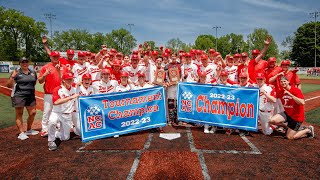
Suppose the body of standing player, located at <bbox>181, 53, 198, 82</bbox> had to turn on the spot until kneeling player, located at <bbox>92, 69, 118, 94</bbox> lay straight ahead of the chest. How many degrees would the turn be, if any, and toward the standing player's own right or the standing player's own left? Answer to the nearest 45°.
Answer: approximately 45° to the standing player's own right

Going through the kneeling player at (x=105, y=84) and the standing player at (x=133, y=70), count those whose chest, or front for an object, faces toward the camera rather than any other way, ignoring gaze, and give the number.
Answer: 2

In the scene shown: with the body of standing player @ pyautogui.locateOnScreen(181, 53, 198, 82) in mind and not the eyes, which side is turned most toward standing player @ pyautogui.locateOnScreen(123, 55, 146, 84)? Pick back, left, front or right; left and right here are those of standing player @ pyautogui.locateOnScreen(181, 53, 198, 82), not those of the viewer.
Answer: right

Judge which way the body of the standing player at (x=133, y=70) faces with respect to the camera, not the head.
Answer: toward the camera

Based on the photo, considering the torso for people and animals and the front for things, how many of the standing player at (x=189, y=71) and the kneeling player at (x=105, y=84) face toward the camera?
2

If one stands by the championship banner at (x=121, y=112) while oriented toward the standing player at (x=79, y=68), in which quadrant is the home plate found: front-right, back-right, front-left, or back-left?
back-right

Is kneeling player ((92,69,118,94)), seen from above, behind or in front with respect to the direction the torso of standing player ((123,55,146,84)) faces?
in front

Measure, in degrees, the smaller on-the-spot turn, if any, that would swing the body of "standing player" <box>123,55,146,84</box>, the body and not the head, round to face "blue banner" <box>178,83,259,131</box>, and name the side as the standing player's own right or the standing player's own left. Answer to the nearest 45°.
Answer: approximately 45° to the standing player's own left

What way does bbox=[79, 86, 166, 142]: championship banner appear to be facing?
toward the camera

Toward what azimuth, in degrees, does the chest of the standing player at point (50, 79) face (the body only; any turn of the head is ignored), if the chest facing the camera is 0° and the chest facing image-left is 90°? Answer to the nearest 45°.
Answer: approximately 0°

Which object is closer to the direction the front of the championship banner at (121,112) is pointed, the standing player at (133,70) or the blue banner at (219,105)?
the blue banner

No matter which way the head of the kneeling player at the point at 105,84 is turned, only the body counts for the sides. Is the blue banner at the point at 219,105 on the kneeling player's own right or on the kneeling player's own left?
on the kneeling player's own left
